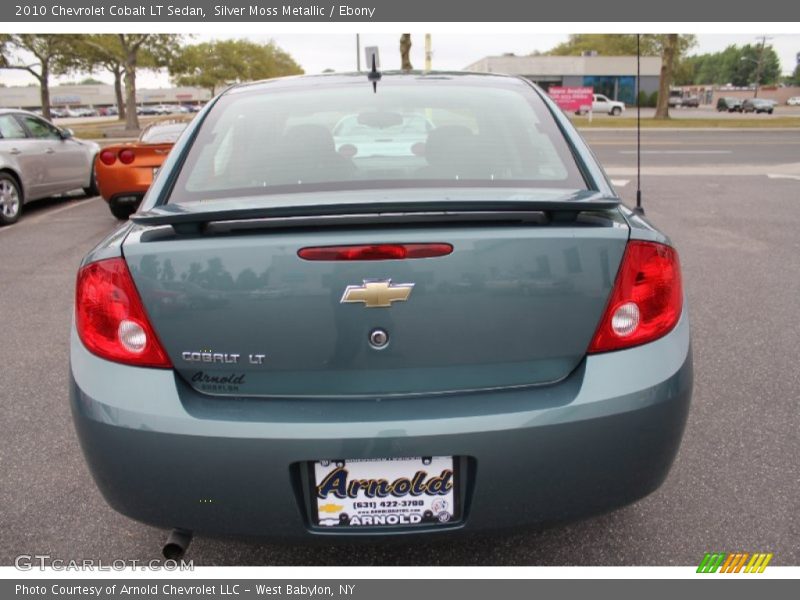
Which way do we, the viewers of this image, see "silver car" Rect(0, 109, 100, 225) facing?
facing away from the viewer and to the right of the viewer

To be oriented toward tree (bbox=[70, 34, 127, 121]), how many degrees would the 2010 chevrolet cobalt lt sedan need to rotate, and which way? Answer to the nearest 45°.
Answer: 0° — it already faces it

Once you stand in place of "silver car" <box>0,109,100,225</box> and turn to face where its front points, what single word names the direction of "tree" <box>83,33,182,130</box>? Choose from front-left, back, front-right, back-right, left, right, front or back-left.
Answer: front-left

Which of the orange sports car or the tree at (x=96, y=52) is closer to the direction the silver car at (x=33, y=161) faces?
the tree

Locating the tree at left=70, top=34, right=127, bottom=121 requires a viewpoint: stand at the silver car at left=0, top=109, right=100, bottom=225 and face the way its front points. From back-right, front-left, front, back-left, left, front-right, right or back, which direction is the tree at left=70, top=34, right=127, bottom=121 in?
front-left

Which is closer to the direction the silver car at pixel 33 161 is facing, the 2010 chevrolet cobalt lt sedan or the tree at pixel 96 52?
the tree

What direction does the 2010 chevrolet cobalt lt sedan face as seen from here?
away from the camera

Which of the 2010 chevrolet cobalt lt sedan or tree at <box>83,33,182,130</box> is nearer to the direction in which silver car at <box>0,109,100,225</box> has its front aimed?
the tree

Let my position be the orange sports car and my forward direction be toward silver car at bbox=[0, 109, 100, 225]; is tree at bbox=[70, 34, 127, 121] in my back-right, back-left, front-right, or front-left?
front-right

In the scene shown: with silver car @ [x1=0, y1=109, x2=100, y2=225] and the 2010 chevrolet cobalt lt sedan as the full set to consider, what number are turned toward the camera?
0

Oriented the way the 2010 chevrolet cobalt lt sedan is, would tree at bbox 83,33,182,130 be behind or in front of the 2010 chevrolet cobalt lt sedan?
in front
